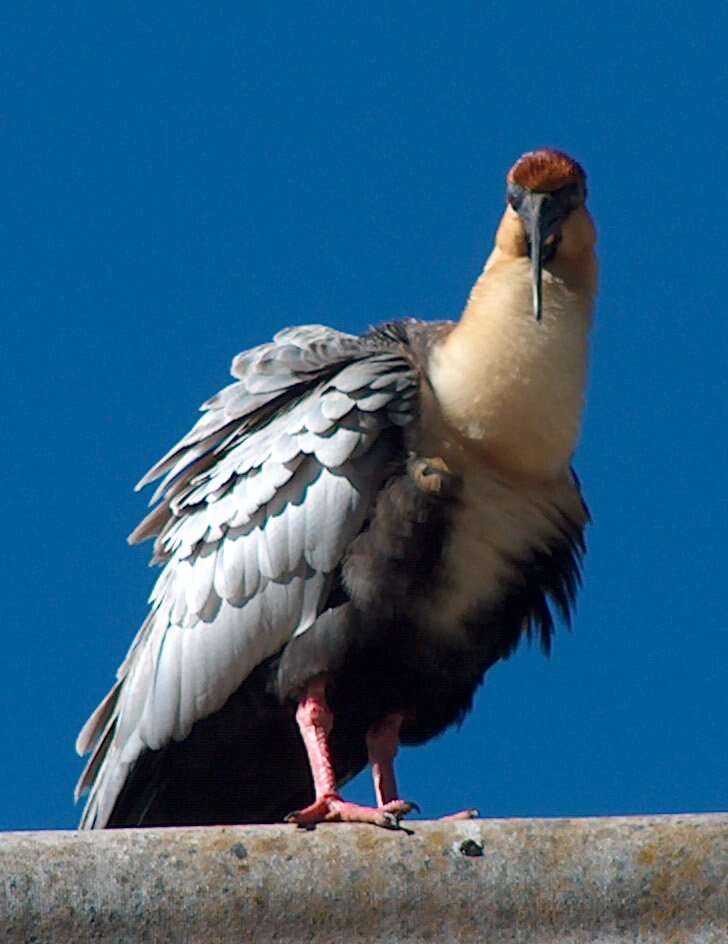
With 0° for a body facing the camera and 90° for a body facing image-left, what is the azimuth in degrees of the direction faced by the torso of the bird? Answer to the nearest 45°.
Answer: approximately 315°
